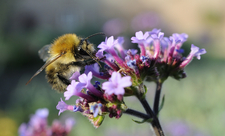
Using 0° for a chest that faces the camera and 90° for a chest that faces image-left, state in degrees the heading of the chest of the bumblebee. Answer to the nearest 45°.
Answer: approximately 270°
